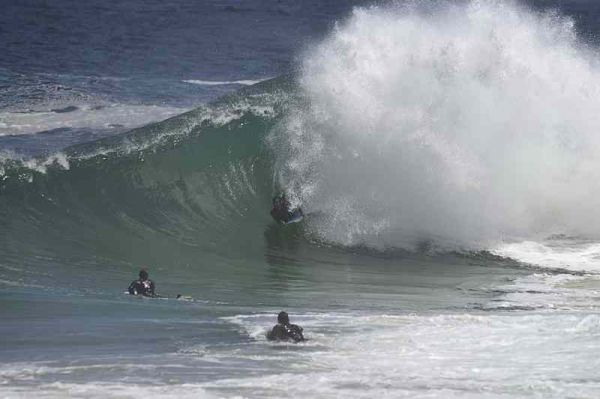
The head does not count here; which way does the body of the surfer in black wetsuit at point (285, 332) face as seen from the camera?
away from the camera

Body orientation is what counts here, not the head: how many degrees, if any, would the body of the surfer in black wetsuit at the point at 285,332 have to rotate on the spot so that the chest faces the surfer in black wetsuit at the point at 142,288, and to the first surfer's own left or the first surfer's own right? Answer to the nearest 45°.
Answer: approximately 45° to the first surfer's own left

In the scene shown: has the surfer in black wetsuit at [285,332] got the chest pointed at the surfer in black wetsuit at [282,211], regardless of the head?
yes

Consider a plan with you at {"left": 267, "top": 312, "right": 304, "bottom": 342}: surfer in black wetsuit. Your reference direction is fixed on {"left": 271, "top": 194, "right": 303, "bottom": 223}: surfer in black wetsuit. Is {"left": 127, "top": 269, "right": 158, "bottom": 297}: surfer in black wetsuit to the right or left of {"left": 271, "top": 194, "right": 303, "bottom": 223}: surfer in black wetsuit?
left
